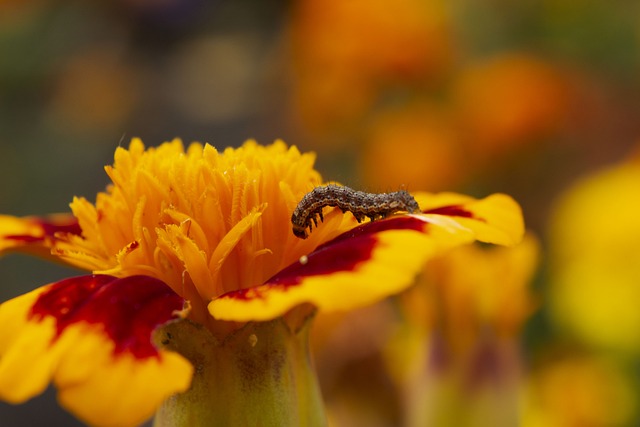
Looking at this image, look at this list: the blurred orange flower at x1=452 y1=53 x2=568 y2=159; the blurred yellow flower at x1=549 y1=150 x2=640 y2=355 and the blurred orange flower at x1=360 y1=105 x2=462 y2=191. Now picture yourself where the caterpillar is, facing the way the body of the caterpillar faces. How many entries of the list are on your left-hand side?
0

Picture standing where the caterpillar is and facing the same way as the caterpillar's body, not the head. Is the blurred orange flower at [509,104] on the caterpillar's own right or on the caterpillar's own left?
on the caterpillar's own right

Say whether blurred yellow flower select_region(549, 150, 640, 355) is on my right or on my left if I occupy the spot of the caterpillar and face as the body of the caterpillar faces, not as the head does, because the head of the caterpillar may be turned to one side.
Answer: on my right

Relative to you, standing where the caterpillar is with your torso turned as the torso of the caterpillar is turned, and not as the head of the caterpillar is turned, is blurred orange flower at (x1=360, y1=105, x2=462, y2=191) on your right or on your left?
on your right

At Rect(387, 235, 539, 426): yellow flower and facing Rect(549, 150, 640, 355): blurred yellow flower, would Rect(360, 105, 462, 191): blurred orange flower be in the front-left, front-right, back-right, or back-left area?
front-left

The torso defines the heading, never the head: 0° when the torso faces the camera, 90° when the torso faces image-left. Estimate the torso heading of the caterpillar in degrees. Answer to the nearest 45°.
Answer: approximately 90°

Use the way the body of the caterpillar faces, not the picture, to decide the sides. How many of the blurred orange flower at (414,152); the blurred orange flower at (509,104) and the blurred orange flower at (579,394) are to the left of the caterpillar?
0
